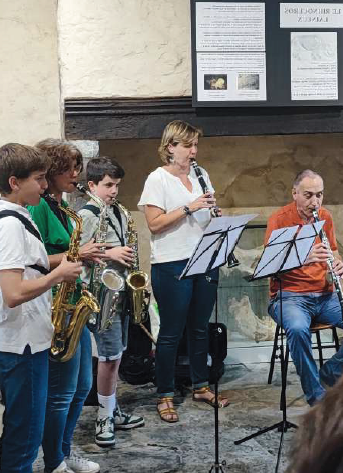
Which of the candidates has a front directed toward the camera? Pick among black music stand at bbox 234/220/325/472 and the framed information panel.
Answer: the framed information panel

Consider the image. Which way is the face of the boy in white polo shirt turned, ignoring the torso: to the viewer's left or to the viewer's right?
to the viewer's right

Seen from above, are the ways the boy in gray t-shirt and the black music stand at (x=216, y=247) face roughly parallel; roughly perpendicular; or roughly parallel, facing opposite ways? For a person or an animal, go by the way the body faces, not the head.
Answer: roughly parallel, facing opposite ways

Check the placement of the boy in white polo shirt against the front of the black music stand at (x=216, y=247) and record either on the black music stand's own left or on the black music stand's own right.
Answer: on the black music stand's own left

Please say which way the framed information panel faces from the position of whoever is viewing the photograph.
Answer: facing the viewer

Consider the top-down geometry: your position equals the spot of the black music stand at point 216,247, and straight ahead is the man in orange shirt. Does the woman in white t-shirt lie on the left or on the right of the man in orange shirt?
left

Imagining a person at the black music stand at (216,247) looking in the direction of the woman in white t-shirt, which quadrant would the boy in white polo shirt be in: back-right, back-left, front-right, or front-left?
back-left

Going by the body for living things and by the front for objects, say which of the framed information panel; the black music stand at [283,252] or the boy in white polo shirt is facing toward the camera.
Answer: the framed information panel

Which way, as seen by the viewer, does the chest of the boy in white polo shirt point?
to the viewer's right

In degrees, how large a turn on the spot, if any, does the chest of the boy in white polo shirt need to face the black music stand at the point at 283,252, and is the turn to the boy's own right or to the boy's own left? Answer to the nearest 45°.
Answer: approximately 45° to the boy's own left

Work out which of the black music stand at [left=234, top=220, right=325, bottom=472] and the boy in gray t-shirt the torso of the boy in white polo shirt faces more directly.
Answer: the black music stand

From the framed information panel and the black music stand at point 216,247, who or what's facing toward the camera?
the framed information panel

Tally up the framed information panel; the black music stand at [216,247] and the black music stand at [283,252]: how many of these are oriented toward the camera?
1

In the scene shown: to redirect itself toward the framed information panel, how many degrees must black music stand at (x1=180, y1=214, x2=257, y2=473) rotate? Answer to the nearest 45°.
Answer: approximately 45° to its right

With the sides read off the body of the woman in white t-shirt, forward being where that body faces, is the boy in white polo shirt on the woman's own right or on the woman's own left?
on the woman's own right

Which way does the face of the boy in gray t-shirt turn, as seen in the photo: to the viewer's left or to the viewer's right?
to the viewer's right

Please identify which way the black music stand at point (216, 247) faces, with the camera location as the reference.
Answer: facing away from the viewer and to the left of the viewer
